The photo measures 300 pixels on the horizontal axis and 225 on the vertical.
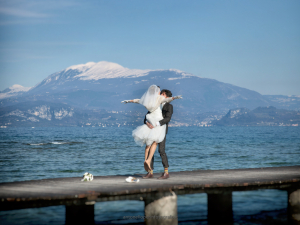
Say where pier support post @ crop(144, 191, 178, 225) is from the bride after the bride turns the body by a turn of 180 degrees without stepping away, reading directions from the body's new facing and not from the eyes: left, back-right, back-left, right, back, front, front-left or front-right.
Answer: front-left

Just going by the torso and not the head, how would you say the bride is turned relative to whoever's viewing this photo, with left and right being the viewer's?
facing away from the viewer and to the right of the viewer

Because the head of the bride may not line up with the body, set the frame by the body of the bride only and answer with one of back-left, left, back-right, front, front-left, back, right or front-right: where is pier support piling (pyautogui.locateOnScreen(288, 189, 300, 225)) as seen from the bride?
front-right
